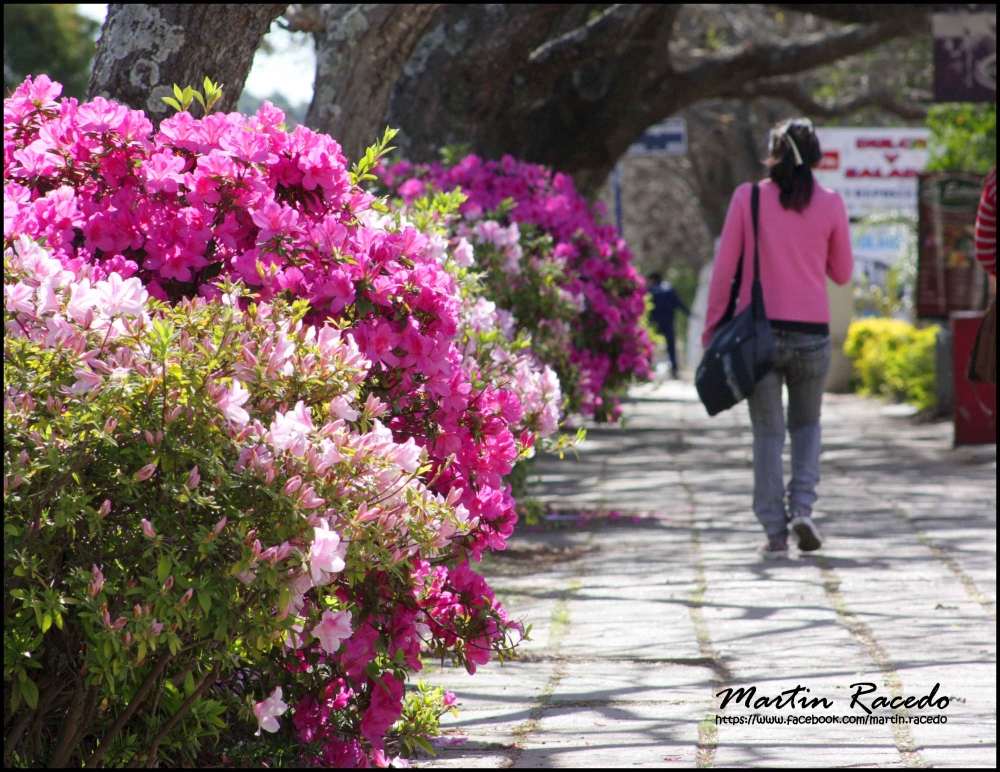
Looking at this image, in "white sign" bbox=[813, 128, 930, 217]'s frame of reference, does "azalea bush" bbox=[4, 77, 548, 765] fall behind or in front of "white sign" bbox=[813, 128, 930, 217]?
in front

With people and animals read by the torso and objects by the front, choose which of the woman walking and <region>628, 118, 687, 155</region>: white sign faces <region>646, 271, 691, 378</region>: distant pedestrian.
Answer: the woman walking

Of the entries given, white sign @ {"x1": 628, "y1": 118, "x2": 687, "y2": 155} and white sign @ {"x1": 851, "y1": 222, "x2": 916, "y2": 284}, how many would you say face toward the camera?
2

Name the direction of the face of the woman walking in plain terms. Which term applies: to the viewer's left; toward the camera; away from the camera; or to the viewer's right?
away from the camera

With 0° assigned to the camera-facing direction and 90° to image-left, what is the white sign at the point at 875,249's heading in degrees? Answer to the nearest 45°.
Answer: approximately 0°

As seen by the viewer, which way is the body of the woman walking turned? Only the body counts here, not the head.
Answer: away from the camera

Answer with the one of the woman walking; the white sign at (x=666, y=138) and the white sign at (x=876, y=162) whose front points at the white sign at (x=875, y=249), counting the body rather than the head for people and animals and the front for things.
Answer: the woman walking

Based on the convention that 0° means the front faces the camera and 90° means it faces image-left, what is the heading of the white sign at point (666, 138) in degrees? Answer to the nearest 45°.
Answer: approximately 0°

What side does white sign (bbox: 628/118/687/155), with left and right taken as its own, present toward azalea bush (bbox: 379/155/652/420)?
front

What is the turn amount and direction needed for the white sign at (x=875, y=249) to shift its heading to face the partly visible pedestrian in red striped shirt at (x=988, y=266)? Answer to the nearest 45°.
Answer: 0° — it already faces them

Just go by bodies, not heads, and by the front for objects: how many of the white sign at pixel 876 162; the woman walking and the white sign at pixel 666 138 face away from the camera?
1

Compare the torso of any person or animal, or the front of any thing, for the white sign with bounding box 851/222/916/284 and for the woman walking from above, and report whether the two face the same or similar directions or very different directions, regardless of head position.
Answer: very different directions
